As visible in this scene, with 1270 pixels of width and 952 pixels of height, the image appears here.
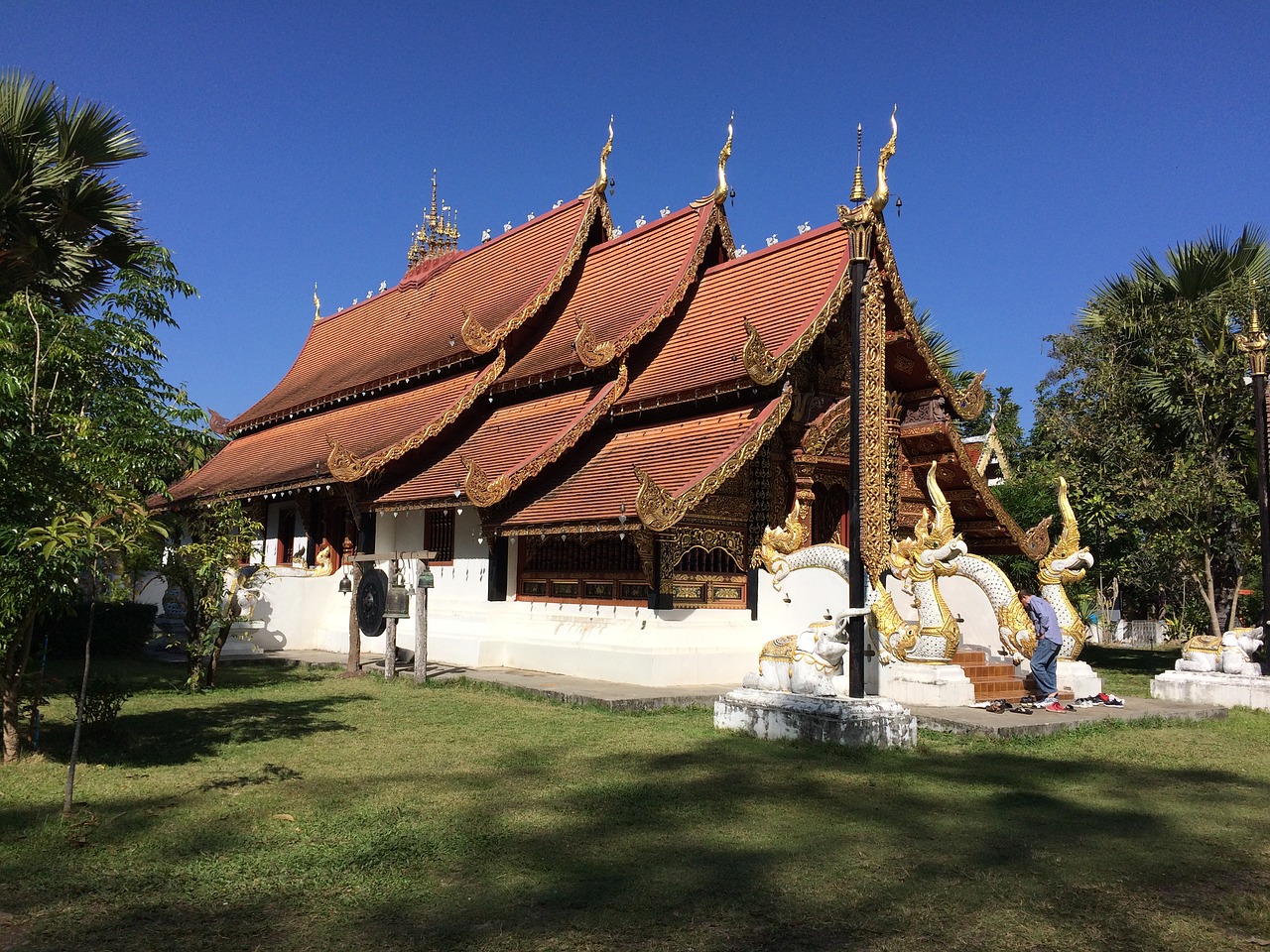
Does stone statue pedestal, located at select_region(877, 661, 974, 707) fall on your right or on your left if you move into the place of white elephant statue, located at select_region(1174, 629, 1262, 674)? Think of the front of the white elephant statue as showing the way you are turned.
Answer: on your right

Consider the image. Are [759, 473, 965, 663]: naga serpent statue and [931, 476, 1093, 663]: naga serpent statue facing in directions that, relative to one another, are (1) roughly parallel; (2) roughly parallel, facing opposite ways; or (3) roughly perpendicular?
roughly parallel

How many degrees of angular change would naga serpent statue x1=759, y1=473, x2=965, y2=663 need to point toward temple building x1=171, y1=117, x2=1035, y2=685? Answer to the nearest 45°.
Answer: approximately 135° to its left

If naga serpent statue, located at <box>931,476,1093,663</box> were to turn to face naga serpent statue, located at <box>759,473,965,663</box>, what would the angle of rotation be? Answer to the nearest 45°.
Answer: approximately 135° to its right

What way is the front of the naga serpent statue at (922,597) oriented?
to the viewer's right

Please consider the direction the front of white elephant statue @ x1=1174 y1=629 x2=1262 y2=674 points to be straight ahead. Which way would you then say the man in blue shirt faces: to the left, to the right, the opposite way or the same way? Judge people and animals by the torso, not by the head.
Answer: the opposite way

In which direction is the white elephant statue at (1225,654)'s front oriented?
to the viewer's right

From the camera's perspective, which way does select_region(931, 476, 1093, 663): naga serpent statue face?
to the viewer's right

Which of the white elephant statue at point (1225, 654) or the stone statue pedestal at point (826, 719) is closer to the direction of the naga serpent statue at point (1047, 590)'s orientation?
the white elephant statue

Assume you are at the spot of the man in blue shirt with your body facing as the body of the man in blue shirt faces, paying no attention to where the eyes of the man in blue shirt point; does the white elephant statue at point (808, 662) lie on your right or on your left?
on your left

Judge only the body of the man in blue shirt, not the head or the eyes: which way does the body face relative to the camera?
to the viewer's left
